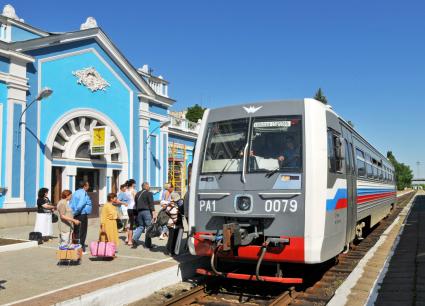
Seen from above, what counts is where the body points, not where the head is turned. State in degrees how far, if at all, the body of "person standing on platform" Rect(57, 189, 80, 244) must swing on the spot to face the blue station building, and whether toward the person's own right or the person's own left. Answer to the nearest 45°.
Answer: approximately 90° to the person's own left

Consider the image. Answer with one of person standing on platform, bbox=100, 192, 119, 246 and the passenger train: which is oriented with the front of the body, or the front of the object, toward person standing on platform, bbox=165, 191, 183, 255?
person standing on platform, bbox=100, 192, 119, 246

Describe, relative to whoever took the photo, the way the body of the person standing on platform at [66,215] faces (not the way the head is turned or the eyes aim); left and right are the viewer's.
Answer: facing to the right of the viewer

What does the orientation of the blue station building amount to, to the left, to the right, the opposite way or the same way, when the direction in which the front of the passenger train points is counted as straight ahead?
to the left

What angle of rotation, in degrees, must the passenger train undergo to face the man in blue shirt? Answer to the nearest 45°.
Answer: approximately 90° to its right
